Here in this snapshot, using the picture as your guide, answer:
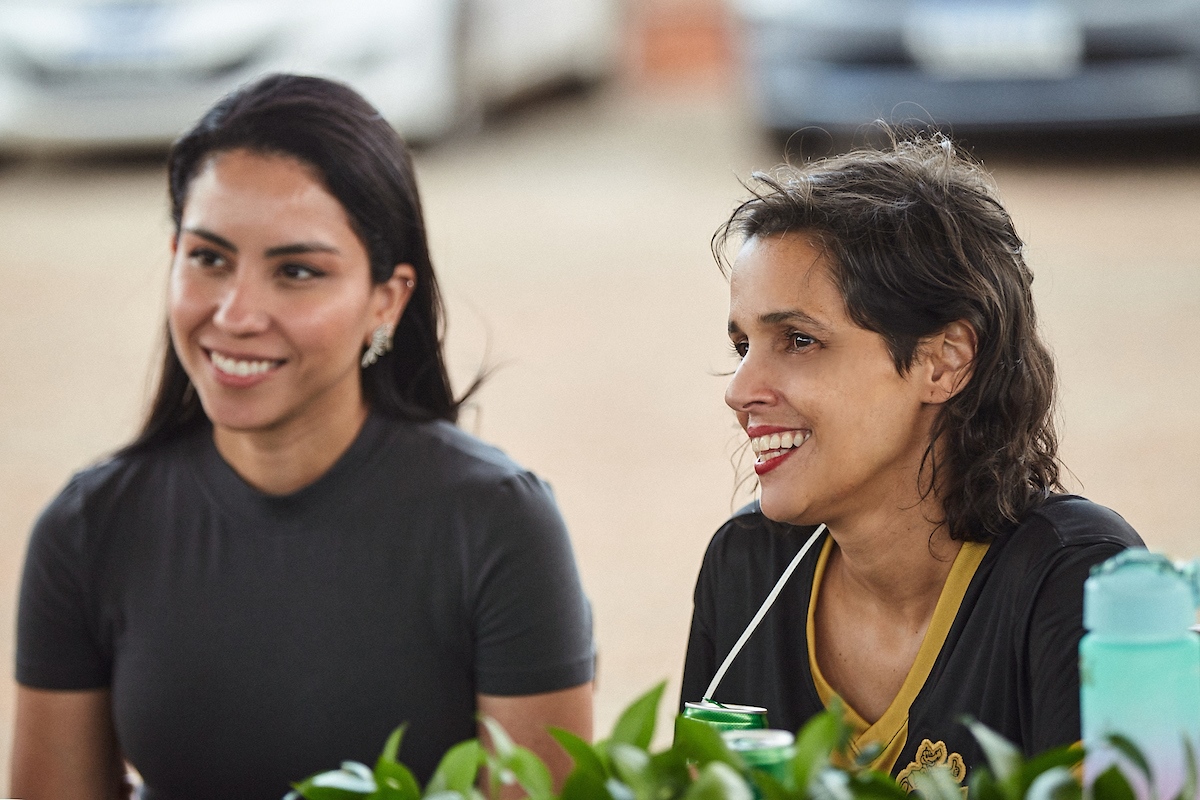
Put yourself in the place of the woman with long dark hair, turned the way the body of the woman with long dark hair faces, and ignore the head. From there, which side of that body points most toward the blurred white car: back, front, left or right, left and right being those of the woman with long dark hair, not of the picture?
back

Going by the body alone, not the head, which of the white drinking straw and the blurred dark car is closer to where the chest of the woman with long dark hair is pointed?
the white drinking straw

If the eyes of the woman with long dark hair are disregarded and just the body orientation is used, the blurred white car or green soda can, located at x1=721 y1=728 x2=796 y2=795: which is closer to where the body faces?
the green soda can

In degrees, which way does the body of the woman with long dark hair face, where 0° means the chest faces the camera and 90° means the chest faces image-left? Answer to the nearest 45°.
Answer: approximately 0°

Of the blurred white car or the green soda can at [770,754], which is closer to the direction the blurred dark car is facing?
the green soda can

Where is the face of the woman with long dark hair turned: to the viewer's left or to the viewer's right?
to the viewer's left

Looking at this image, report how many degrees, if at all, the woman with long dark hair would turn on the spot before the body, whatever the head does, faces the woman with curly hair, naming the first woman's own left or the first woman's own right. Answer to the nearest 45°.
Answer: approximately 45° to the first woman's own left

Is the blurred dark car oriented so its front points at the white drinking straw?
yes

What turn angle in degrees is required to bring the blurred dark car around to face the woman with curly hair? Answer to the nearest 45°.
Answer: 0° — it already faces them

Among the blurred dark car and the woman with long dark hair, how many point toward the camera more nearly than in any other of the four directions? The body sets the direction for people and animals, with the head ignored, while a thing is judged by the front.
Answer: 2
